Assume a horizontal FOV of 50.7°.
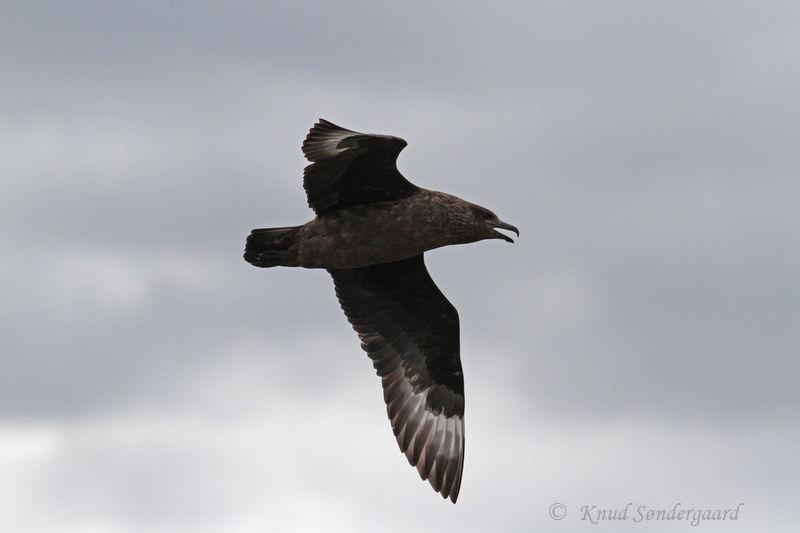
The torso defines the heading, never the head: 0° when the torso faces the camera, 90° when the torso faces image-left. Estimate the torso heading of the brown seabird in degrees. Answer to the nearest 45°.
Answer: approximately 270°
